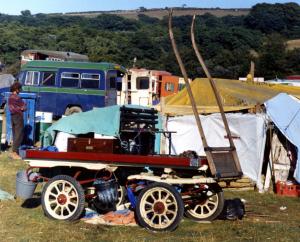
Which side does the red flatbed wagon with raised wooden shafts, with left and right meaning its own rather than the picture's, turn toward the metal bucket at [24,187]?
back

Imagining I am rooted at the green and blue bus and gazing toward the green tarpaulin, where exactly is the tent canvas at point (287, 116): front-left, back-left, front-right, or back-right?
front-left

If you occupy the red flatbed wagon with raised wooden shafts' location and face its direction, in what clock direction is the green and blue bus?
The green and blue bus is roughly at 7 o'clock from the red flatbed wagon with raised wooden shafts.

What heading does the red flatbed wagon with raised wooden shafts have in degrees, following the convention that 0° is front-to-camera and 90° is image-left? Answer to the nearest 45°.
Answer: approximately 315°

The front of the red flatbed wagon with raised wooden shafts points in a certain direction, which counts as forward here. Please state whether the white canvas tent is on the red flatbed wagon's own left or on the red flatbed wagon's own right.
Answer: on the red flatbed wagon's own left

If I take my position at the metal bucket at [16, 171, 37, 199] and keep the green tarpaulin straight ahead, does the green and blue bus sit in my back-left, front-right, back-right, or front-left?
front-left

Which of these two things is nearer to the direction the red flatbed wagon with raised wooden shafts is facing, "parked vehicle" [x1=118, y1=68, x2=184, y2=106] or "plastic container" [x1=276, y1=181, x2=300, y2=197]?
the plastic container
